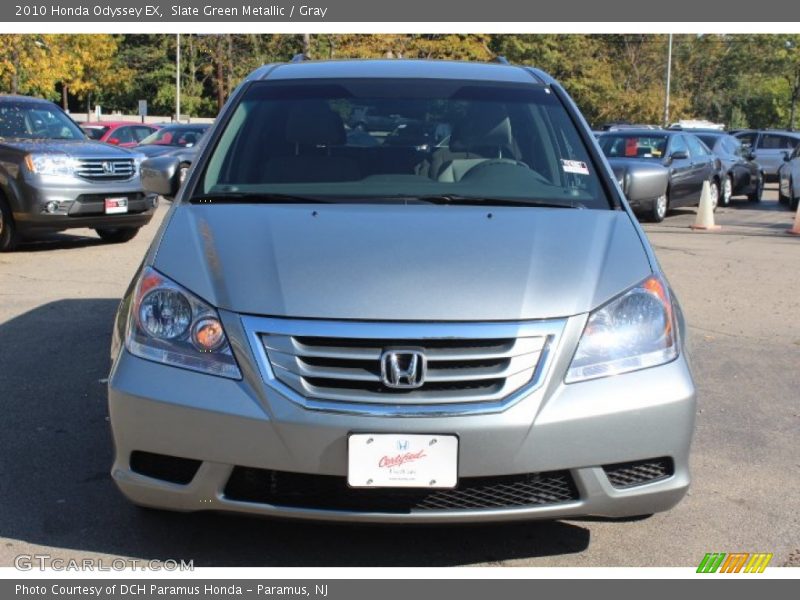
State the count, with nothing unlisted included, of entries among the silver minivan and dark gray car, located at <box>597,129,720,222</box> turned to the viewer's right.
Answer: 0

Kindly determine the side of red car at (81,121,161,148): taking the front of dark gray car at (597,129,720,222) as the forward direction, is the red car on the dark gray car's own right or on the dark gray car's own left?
on the dark gray car's own right

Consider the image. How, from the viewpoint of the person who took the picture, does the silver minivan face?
facing the viewer

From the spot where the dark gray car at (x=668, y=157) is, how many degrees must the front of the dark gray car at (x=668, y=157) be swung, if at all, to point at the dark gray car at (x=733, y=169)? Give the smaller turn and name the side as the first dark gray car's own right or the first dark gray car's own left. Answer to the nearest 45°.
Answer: approximately 135° to the first dark gray car's own right

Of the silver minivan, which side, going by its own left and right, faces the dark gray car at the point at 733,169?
back

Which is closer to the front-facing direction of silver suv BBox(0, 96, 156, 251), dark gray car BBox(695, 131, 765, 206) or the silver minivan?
the silver minivan

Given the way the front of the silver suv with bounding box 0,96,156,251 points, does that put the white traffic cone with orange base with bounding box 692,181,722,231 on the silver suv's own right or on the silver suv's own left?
on the silver suv's own left

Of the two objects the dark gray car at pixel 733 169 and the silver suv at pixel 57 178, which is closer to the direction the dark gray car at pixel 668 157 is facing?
the silver suv

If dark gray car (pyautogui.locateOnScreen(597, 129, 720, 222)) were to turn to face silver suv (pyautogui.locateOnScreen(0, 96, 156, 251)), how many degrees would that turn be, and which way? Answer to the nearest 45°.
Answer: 0° — it already faces it

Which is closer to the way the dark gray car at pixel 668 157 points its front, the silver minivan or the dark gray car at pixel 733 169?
the silver minivan

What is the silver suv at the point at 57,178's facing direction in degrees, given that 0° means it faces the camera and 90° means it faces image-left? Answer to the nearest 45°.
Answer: approximately 315°

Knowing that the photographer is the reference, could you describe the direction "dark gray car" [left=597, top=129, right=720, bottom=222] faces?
facing the viewer and to the left of the viewer

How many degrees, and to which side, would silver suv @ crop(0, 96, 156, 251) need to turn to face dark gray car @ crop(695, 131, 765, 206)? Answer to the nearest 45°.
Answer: approximately 90° to its left
